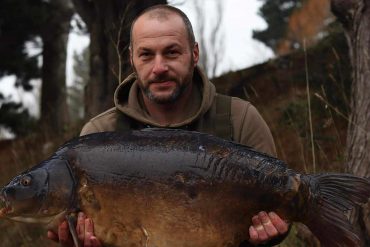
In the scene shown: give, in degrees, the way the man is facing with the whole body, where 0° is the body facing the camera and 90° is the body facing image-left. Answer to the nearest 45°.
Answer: approximately 0°

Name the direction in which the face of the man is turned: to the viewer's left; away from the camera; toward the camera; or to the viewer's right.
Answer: toward the camera

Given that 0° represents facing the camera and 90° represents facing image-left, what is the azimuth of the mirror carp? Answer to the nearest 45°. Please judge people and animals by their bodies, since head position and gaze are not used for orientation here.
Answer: approximately 90°
